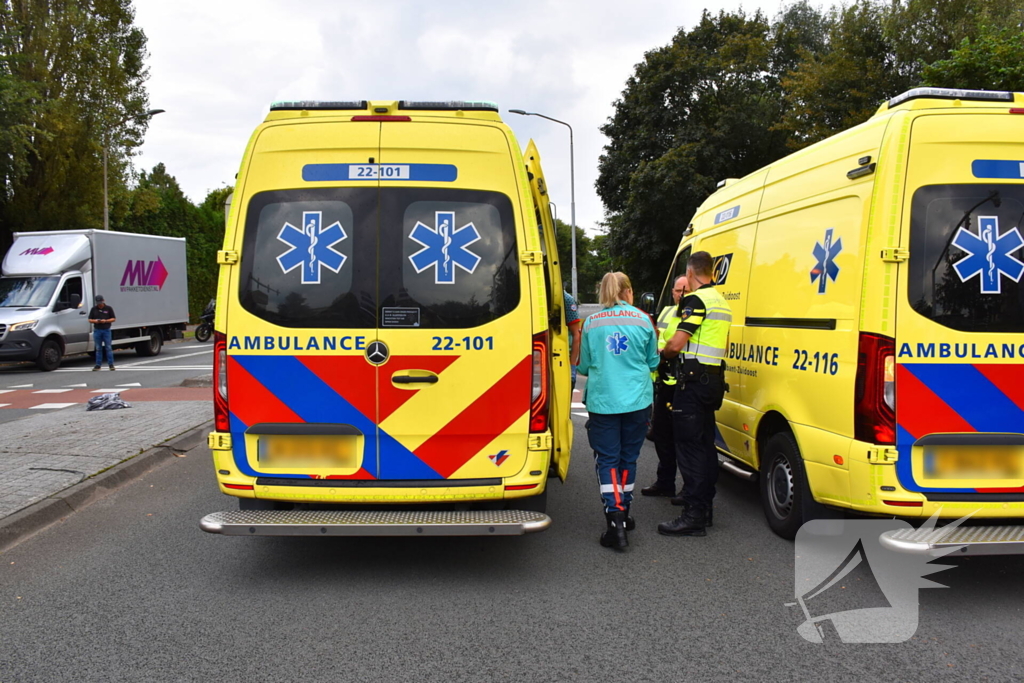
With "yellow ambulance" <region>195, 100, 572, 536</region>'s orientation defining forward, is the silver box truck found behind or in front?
in front

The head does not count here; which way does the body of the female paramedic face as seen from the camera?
away from the camera

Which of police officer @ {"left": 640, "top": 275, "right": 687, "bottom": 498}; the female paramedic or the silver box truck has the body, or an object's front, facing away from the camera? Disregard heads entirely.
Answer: the female paramedic

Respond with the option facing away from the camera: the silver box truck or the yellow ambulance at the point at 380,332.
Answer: the yellow ambulance

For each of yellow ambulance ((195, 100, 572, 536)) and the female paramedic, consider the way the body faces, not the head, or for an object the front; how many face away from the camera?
2

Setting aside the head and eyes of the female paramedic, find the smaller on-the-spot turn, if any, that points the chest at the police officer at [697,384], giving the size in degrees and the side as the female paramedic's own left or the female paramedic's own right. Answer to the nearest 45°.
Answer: approximately 45° to the female paramedic's own right

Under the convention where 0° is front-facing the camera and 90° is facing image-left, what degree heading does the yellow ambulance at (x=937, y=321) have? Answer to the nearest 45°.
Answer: approximately 135°

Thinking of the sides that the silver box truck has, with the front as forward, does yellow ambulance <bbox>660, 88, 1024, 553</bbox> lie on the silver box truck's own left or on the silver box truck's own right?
on the silver box truck's own left

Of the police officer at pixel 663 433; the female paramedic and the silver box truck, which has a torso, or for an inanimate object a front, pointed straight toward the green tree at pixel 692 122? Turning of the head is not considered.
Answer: the female paramedic

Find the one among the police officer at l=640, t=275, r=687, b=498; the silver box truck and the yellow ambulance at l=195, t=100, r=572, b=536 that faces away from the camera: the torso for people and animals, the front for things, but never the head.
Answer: the yellow ambulance

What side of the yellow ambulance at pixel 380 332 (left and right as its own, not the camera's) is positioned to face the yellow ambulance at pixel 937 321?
right

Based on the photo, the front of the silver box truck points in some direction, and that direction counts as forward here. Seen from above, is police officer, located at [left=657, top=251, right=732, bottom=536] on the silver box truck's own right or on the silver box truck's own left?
on the silver box truck's own left

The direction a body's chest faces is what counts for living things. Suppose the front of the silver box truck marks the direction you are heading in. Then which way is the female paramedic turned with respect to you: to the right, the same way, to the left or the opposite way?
the opposite way
